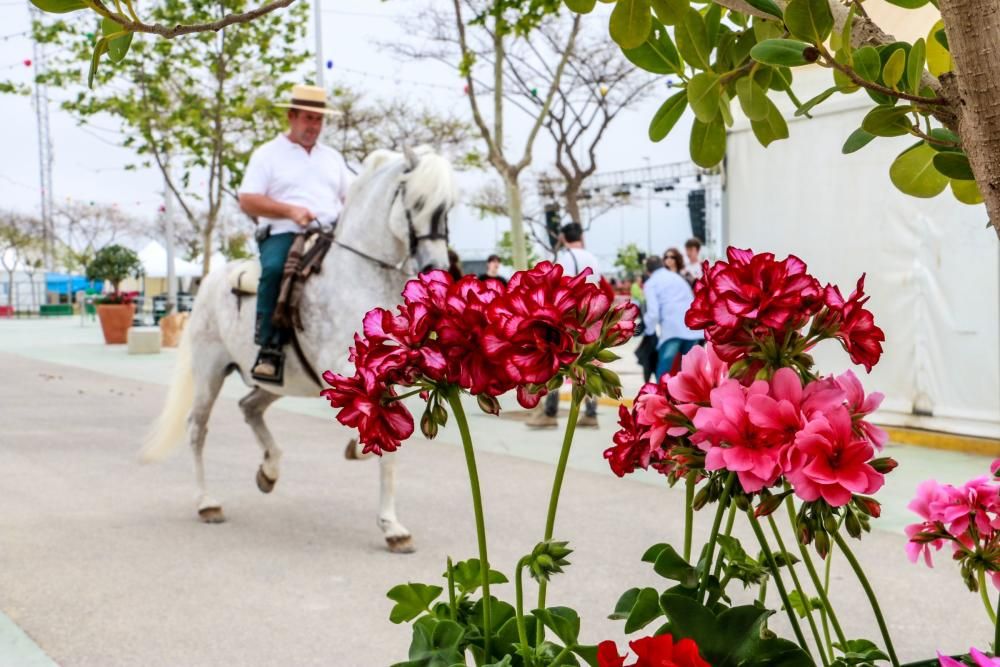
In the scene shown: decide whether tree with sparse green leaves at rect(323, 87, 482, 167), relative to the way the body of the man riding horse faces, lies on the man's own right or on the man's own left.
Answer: on the man's own left

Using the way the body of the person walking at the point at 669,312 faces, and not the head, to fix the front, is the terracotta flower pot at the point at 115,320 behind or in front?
in front

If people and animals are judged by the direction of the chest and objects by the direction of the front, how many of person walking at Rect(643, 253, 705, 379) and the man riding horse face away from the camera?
1

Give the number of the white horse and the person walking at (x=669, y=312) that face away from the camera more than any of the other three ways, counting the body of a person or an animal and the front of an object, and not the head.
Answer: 1

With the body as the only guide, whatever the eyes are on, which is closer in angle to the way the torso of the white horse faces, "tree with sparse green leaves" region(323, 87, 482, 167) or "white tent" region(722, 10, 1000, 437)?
the white tent

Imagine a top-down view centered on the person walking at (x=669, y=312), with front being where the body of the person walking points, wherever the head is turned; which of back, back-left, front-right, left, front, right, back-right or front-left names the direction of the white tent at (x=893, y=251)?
right

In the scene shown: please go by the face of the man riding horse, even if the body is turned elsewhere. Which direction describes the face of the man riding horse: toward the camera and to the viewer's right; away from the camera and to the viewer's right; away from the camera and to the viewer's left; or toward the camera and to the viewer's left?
toward the camera and to the viewer's right

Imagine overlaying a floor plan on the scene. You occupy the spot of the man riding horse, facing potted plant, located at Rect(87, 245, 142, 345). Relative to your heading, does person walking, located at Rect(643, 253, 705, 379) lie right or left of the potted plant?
right

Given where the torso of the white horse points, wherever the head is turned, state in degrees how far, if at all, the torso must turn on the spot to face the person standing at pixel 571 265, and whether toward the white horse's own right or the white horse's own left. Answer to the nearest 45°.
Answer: approximately 90° to the white horse's own left

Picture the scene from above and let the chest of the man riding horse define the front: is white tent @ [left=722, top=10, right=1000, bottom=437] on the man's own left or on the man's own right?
on the man's own left

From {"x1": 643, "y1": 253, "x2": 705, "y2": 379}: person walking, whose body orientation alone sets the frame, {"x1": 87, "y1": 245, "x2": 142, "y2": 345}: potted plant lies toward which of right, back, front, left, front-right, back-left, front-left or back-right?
front-left

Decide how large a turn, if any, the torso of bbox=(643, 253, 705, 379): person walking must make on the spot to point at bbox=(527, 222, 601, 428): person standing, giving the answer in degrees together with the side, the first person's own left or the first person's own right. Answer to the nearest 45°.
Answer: approximately 135° to the first person's own left

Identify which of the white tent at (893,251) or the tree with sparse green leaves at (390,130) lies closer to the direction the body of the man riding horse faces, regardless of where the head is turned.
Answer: the white tent

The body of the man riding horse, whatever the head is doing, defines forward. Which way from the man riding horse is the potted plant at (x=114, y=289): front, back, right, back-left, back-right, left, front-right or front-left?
back-left

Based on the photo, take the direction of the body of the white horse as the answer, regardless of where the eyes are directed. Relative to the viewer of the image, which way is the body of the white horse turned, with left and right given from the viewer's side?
facing the viewer and to the right of the viewer

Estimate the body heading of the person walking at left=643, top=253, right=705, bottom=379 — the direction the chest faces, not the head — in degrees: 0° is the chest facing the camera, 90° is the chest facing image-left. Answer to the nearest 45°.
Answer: approximately 180°
